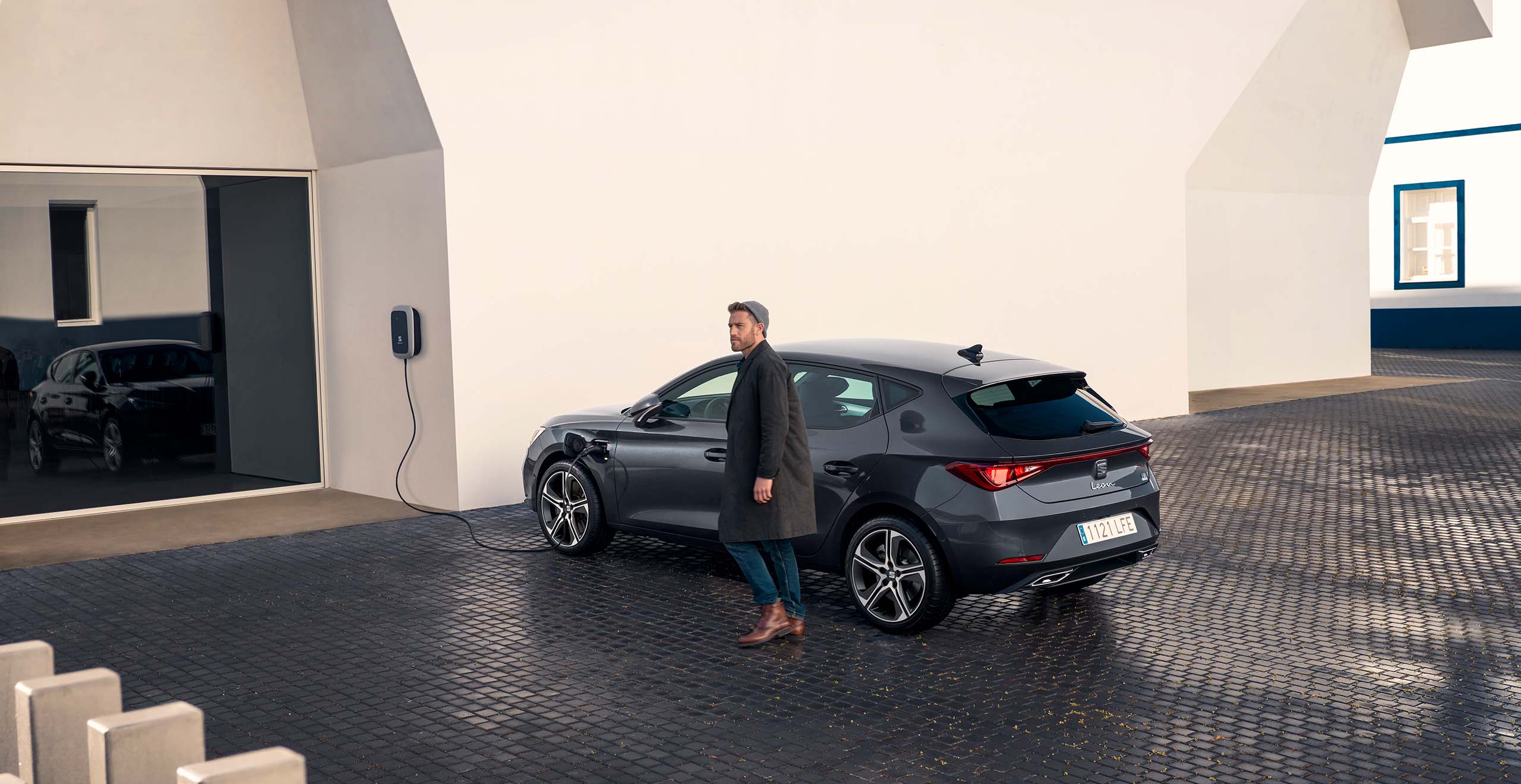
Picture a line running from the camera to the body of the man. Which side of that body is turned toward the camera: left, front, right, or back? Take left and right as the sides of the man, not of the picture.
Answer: left

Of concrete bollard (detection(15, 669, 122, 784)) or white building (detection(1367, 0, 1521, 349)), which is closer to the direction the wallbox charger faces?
the concrete bollard

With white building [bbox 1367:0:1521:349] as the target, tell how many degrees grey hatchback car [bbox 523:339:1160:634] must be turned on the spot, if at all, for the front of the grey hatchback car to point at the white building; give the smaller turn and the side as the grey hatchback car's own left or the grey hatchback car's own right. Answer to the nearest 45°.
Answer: approximately 90° to the grey hatchback car's own right

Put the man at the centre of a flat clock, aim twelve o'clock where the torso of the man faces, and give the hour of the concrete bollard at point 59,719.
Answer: The concrete bollard is roughly at 10 o'clock from the man.

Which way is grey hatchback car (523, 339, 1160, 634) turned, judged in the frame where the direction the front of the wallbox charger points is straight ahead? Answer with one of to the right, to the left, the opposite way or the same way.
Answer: to the right

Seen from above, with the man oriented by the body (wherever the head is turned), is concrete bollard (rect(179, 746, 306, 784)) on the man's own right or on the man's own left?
on the man's own left

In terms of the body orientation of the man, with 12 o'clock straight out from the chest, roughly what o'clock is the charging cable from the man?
The charging cable is roughly at 2 o'clock from the man.

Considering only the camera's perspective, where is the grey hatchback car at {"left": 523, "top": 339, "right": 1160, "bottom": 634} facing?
facing away from the viewer and to the left of the viewer
